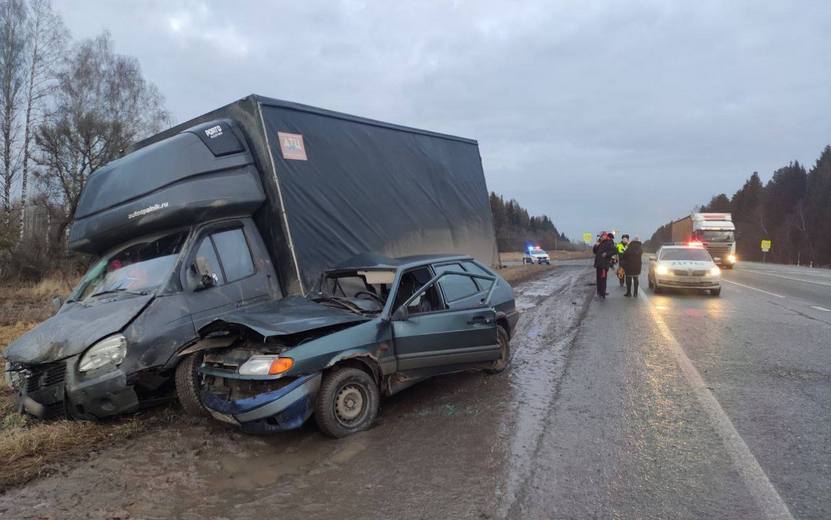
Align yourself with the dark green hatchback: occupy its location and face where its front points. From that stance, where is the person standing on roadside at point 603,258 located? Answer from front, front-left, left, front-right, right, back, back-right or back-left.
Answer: back

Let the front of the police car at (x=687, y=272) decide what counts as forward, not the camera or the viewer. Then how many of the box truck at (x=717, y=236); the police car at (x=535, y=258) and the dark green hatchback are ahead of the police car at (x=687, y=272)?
1

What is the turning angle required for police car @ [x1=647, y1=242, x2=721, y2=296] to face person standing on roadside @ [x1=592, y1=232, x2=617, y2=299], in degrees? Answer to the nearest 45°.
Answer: approximately 45° to its right

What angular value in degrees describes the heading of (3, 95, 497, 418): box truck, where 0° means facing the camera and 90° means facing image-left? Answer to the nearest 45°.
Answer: approximately 45°

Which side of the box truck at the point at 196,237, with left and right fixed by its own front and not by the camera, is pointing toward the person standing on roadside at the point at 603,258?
back

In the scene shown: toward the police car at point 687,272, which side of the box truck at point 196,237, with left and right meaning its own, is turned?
back

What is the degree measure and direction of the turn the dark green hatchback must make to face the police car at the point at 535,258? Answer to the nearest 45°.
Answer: approximately 180°

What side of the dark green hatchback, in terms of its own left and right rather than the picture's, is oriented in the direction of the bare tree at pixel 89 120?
right

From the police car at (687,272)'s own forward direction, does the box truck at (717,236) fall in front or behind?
behind

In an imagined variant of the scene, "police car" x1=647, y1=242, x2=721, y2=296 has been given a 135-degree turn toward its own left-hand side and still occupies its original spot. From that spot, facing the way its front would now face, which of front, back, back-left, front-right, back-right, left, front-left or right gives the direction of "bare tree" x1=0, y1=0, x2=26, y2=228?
back-left

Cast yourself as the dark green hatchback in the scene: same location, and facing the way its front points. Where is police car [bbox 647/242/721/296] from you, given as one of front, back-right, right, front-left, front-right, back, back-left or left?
back

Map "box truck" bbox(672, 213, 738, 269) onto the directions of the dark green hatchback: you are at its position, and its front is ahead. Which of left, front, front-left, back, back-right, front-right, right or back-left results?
back

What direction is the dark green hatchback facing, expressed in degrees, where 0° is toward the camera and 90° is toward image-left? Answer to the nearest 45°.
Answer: approximately 45°
